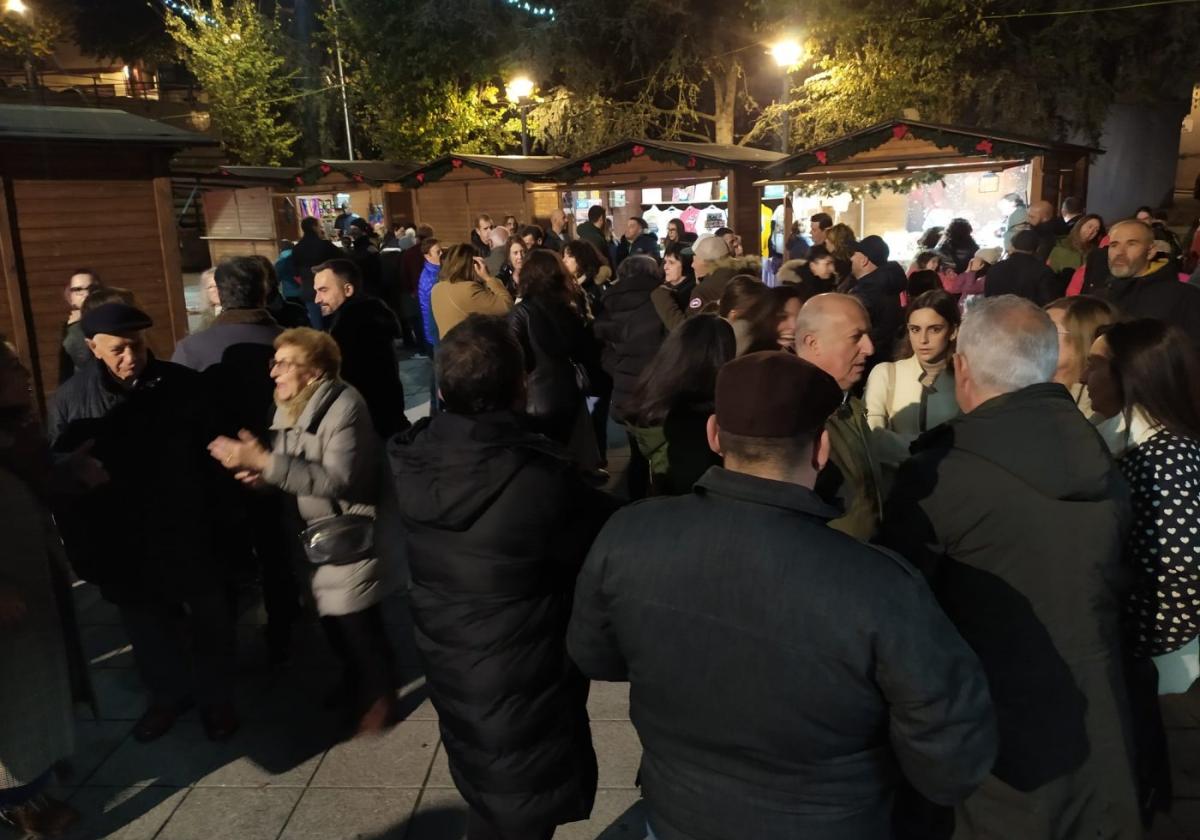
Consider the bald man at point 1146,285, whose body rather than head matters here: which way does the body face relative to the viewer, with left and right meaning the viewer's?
facing the viewer and to the left of the viewer

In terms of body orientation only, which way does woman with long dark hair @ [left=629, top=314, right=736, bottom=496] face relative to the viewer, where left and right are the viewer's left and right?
facing away from the viewer and to the right of the viewer

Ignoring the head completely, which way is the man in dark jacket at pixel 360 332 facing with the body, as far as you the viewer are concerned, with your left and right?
facing to the left of the viewer

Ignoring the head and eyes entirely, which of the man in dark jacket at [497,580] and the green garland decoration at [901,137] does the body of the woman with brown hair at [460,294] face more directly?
the green garland decoration

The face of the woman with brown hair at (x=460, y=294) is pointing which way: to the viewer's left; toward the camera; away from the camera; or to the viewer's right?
away from the camera

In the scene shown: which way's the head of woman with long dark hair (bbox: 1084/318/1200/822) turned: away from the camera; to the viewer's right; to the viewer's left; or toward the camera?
to the viewer's left

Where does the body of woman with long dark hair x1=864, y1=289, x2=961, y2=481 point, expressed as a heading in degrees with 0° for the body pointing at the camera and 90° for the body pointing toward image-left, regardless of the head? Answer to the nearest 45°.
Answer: approximately 0°

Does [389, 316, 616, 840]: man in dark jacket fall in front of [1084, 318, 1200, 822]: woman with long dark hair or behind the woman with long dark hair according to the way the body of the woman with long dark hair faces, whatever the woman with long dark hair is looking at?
in front

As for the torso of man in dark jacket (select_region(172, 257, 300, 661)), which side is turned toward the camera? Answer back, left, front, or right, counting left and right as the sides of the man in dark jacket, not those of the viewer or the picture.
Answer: back

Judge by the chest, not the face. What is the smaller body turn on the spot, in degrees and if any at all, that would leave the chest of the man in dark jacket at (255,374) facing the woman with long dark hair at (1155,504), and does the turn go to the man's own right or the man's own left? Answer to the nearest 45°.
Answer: approximately 135° to the man's own right

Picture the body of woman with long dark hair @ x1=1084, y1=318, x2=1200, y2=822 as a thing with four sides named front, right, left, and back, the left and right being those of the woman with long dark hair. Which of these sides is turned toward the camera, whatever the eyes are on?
left

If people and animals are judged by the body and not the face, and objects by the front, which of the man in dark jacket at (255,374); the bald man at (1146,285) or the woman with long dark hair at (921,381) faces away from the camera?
the man in dark jacket

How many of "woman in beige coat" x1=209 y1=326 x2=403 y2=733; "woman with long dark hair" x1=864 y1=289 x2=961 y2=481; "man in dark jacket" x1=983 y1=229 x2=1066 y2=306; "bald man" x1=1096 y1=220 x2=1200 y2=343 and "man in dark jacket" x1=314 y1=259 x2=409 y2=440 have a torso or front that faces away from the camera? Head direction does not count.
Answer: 1

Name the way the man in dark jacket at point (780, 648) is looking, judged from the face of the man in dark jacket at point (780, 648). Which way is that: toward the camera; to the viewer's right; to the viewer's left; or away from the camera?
away from the camera

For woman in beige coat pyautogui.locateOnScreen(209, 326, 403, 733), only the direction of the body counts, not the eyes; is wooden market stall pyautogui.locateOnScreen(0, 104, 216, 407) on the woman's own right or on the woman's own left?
on the woman's own right

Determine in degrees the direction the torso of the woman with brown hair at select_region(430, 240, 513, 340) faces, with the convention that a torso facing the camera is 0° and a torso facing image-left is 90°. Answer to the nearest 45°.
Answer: approximately 225°

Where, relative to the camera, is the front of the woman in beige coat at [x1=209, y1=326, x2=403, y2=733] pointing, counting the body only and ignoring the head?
to the viewer's left

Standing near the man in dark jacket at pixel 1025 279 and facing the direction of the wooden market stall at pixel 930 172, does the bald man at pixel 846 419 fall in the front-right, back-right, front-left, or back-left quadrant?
back-left

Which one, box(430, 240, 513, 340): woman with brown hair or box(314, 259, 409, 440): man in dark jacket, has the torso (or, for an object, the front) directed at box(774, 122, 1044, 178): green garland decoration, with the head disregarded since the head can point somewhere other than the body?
the woman with brown hair
